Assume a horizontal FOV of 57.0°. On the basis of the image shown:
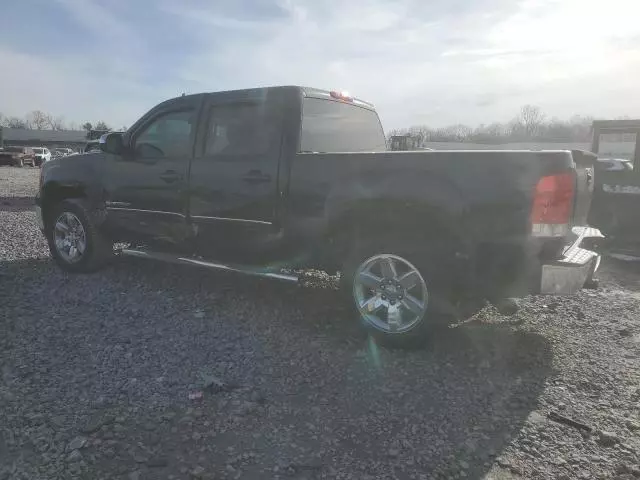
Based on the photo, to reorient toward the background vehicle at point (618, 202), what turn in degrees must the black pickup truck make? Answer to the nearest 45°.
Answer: approximately 90° to its right

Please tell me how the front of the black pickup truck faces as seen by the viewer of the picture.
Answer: facing away from the viewer and to the left of the viewer
